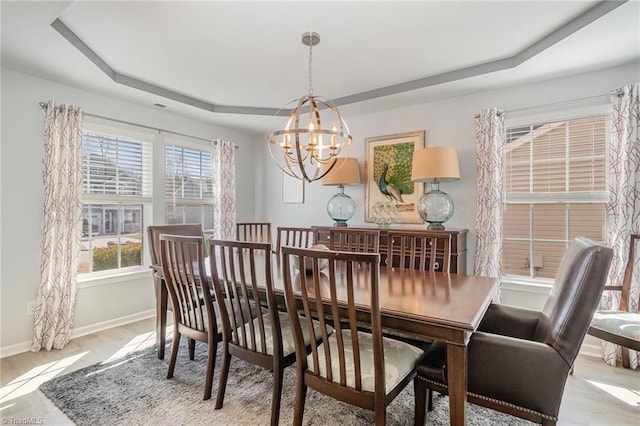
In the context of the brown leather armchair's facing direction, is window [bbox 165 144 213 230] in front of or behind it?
in front

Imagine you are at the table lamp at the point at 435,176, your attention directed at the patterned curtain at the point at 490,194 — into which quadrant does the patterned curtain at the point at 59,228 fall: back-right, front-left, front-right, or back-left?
back-right

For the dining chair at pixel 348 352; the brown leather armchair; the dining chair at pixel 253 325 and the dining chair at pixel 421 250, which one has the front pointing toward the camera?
the dining chair at pixel 421 250

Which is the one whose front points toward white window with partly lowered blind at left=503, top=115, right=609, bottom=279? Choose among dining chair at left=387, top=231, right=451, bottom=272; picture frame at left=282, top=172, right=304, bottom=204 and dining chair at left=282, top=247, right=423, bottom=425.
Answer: dining chair at left=282, top=247, right=423, bottom=425

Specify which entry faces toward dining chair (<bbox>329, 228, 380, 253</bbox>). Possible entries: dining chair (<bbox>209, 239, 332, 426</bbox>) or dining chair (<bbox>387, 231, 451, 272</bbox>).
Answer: dining chair (<bbox>209, 239, 332, 426</bbox>)

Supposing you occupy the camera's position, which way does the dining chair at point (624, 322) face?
facing the viewer and to the left of the viewer

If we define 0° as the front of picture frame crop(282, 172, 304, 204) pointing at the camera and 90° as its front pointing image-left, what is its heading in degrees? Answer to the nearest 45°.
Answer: approximately 45°

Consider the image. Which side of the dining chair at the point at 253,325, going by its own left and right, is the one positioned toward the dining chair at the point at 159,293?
left

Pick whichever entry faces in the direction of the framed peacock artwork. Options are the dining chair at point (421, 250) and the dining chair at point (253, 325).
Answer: the dining chair at point (253, 325)

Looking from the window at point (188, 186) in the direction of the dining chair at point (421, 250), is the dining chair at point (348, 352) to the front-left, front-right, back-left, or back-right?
front-right

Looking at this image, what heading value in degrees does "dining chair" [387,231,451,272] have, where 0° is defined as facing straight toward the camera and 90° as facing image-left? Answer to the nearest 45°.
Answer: approximately 0°

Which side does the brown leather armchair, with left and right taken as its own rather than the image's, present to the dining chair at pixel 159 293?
front

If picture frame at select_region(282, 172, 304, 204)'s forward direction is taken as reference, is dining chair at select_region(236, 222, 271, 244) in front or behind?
in front

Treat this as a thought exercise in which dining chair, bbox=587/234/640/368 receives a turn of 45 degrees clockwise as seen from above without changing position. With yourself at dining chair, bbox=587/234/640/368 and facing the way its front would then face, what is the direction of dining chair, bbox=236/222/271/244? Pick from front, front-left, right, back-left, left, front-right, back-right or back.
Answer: front

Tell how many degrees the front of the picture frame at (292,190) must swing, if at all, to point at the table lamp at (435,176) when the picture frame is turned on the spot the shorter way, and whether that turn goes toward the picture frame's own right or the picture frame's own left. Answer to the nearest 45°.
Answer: approximately 90° to the picture frame's own left

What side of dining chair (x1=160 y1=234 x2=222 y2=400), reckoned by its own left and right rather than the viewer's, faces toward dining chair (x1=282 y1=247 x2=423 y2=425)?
right

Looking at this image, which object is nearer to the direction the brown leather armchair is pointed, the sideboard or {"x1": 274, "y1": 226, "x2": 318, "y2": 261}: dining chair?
the dining chair

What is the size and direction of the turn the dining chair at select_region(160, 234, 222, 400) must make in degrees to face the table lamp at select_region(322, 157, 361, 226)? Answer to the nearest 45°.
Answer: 0° — it already faces it

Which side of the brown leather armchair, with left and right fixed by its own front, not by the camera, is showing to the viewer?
left

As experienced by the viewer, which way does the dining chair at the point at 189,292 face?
facing away from the viewer and to the right of the viewer

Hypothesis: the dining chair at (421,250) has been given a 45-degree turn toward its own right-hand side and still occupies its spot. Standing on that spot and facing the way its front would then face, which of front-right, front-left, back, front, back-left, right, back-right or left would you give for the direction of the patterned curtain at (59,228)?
front-right

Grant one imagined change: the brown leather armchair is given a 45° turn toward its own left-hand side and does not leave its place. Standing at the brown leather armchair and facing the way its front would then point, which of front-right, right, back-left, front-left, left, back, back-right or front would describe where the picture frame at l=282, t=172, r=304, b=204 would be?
right
